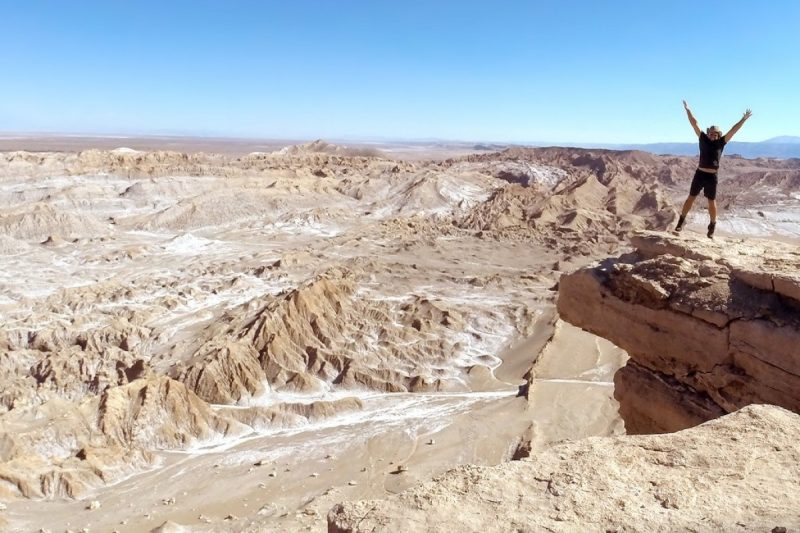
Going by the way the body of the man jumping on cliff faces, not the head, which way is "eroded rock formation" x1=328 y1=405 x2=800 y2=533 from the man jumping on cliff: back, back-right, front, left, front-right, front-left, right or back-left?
front

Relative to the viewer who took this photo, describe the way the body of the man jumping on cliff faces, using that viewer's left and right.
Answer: facing the viewer
